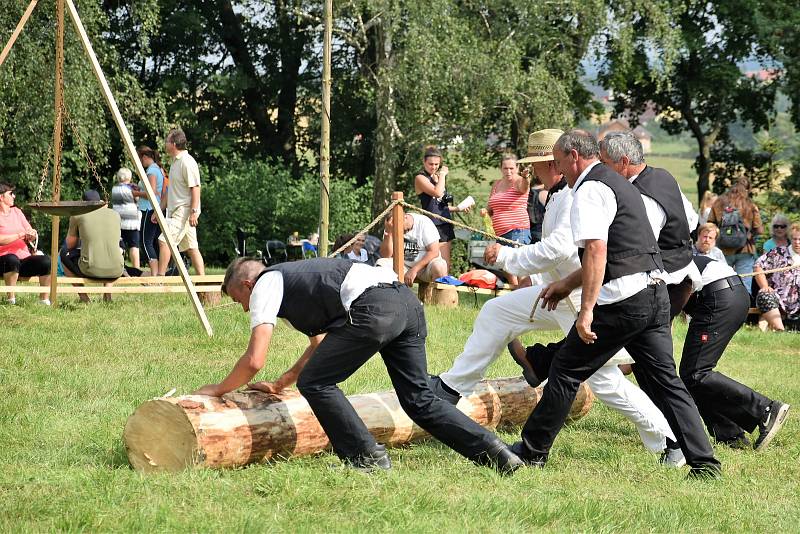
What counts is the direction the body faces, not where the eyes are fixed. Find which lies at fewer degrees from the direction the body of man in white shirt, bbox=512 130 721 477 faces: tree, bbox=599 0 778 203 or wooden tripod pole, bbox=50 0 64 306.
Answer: the wooden tripod pole

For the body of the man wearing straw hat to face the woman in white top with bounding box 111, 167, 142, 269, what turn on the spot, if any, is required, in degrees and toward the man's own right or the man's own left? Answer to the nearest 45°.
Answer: approximately 45° to the man's own right

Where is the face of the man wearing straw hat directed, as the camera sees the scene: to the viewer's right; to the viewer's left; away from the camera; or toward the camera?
to the viewer's left

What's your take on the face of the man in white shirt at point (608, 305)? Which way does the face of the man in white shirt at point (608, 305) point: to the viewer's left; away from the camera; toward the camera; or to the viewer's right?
to the viewer's left

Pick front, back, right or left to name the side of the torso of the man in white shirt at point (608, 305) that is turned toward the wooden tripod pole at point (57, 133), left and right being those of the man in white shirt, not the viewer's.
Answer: front

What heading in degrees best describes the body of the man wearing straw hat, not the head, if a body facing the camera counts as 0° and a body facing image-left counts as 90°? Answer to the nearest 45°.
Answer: approximately 90°

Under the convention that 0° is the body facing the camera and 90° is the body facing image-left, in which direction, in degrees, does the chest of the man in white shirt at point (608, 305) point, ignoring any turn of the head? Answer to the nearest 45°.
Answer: approximately 135°

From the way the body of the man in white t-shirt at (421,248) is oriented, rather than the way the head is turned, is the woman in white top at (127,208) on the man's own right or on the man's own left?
on the man's own right

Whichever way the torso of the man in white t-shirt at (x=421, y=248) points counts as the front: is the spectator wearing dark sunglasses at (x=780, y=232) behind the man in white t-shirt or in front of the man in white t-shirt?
behind

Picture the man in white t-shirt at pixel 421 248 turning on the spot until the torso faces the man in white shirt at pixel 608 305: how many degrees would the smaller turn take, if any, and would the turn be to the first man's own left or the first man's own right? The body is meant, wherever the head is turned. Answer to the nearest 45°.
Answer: approximately 45° to the first man's own left

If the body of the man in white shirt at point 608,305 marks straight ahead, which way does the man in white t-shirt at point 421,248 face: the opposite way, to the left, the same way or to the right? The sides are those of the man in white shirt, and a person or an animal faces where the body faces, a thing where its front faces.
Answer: to the left

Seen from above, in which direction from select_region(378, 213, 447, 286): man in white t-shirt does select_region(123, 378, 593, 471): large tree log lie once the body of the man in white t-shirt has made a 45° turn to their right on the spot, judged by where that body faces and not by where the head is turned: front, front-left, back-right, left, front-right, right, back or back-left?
left

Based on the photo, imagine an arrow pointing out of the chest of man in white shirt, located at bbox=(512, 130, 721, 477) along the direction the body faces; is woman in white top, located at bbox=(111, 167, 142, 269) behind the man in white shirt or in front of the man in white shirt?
in front

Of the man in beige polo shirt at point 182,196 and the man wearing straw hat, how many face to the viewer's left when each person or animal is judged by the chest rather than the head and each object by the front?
2

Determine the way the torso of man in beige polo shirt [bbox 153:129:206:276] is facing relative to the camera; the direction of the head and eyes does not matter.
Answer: to the viewer's left
